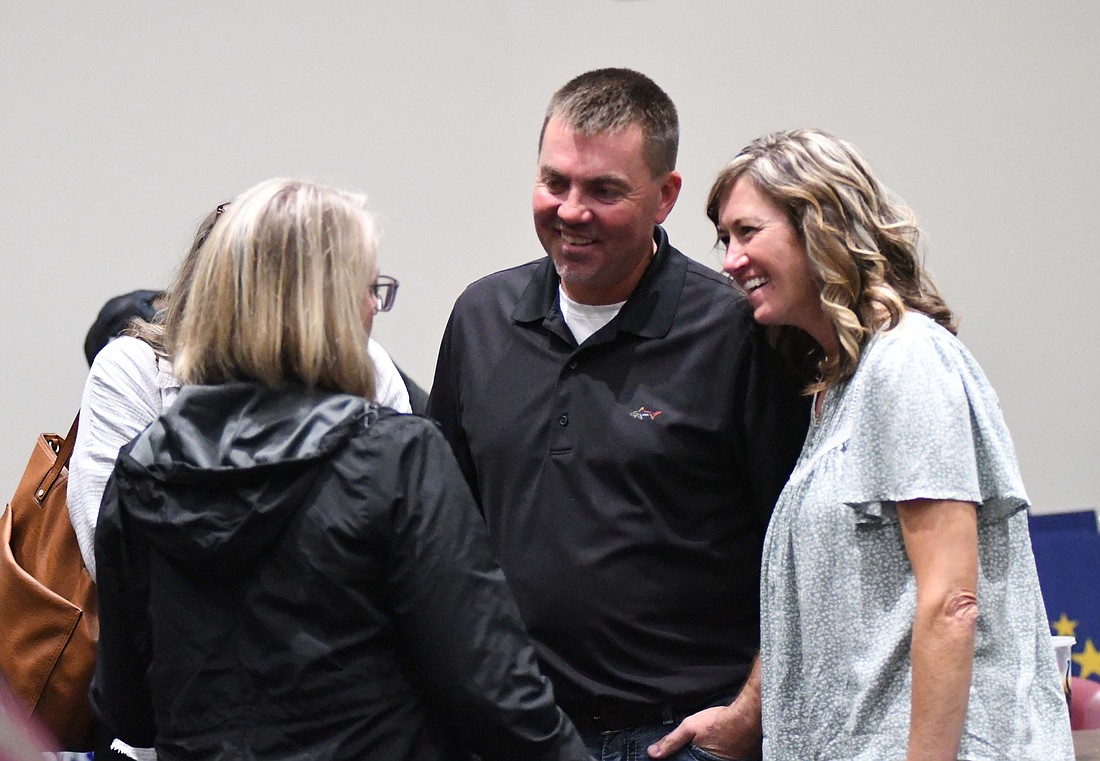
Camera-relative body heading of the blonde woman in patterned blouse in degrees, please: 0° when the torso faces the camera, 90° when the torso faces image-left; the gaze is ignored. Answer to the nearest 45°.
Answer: approximately 90°

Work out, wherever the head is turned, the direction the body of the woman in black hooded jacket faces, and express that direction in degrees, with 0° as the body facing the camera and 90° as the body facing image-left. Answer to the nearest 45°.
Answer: approximately 225°

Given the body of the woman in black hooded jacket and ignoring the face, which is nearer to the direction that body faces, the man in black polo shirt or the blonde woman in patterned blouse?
the man in black polo shirt

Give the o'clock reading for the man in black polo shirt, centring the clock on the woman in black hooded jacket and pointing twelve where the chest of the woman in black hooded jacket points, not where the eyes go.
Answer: The man in black polo shirt is roughly at 12 o'clock from the woman in black hooded jacket.

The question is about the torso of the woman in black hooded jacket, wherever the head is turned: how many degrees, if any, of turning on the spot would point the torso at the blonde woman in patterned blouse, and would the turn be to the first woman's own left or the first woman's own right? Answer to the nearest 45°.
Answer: approximately 45° to the first woman's own right

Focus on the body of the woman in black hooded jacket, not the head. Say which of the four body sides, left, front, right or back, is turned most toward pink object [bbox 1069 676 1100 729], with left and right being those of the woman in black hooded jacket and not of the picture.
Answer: front

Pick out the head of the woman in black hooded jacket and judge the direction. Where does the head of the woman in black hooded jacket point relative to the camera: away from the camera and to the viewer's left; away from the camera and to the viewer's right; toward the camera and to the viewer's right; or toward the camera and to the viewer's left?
away from the camera and to the viewer's right

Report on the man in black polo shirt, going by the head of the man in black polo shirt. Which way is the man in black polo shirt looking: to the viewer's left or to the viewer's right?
to the viewer's left

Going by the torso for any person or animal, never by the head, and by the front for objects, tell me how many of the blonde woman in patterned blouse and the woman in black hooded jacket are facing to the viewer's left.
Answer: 1

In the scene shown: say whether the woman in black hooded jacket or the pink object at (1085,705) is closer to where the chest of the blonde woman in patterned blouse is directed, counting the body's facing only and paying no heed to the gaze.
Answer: the woman in black hooded jacket

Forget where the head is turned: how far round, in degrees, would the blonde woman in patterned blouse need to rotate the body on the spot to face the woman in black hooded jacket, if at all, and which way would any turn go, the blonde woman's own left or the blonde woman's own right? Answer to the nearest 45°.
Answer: approximately 45° to the blonde woman's own left
